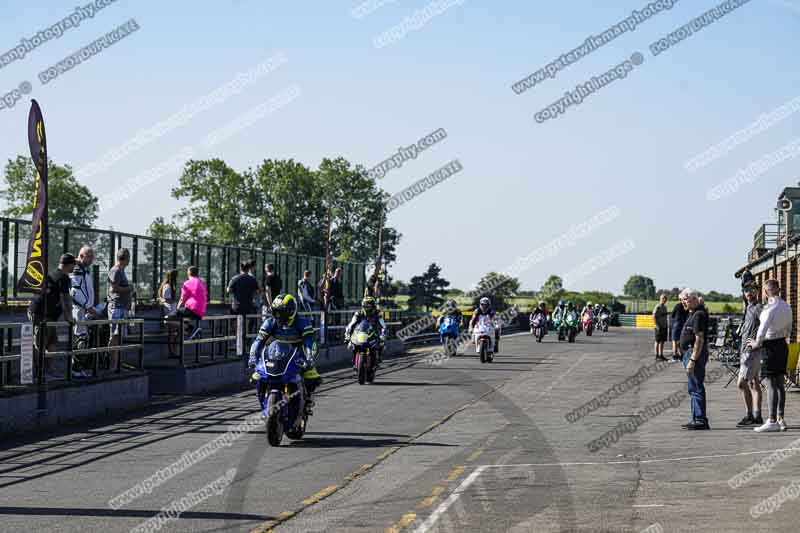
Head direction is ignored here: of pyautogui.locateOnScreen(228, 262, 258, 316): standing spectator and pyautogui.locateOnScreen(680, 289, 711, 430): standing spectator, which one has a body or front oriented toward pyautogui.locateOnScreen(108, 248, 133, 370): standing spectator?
pyautogui.locateOnScreen(680, 289, 711, 430): standing spectator

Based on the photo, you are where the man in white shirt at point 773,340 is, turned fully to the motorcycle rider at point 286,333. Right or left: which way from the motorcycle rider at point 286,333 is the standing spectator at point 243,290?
right

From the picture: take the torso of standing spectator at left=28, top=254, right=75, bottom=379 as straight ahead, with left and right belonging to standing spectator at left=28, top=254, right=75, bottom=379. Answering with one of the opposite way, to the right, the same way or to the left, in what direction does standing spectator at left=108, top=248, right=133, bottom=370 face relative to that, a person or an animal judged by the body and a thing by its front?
the same way

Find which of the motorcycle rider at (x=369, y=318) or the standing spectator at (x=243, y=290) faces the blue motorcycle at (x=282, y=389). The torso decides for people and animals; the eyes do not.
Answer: the motorcycle rider

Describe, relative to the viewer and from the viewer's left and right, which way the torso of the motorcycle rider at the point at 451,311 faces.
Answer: facing the viewer

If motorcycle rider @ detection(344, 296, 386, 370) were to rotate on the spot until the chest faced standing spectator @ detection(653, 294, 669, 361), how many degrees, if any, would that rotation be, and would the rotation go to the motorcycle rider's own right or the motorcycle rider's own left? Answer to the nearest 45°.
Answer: approximately 135° to the motorcycle rider's own left

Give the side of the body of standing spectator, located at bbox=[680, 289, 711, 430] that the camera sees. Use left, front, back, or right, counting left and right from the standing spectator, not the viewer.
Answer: left

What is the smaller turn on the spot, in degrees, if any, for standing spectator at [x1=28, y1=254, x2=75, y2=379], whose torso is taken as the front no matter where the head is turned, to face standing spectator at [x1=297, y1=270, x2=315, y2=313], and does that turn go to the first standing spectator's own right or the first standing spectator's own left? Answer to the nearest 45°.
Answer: approximately 45° to the first standing spectator's own left

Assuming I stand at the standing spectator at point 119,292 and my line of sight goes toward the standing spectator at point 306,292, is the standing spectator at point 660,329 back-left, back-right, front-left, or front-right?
front-right

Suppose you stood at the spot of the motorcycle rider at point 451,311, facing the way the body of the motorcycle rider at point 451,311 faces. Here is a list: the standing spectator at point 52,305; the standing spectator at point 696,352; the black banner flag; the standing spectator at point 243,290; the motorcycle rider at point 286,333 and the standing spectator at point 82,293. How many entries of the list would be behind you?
0

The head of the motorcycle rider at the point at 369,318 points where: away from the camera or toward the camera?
toward the camera

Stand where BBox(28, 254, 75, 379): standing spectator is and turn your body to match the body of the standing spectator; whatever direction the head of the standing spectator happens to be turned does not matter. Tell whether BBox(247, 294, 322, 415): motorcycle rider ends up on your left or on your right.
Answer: on your right

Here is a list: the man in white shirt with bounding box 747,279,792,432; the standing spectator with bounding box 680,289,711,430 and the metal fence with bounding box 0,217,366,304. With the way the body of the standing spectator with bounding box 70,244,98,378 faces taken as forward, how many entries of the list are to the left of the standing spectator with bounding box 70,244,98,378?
1

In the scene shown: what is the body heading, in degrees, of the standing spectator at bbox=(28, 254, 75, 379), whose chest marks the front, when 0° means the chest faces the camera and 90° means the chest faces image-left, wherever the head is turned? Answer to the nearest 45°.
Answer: approximately 270°
